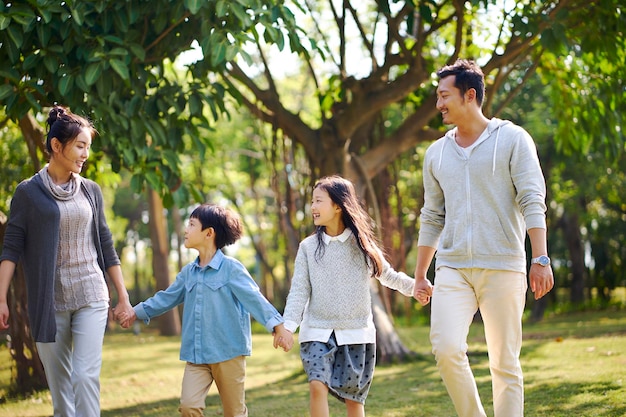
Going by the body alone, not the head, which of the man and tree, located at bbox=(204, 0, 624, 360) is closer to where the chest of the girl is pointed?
the man

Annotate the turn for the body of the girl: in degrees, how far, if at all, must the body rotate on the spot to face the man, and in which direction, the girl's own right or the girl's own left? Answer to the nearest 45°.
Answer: approximately 45° to the girl's own left

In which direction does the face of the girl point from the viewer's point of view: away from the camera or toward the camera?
toward the camera

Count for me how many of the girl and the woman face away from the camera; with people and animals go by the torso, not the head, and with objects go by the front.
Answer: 0

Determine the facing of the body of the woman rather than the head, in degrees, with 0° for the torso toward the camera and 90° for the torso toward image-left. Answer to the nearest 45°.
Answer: approximately 315°

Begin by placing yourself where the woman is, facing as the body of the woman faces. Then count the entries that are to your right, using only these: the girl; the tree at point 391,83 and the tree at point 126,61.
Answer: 0

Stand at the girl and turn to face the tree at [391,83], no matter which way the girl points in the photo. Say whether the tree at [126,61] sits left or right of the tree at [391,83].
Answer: left

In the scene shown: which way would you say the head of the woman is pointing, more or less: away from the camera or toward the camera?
toward the camera

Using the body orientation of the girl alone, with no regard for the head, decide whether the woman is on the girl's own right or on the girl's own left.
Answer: on the girl's own right

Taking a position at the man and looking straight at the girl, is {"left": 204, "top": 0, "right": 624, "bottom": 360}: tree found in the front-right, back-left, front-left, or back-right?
front-right

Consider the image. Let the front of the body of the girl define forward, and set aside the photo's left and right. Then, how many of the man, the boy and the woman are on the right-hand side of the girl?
2

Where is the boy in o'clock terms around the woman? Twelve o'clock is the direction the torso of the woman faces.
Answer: The boy is roughly at 10 o'clock from the woman.

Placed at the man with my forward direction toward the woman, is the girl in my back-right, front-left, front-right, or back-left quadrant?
front-right

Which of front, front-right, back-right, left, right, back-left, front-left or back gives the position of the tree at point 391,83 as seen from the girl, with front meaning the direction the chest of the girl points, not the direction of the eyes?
back

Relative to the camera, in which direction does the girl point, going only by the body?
toward the camera

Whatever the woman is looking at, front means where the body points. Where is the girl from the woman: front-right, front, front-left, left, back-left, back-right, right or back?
front-left

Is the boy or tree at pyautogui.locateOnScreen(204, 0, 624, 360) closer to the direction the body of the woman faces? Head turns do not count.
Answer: the boy
